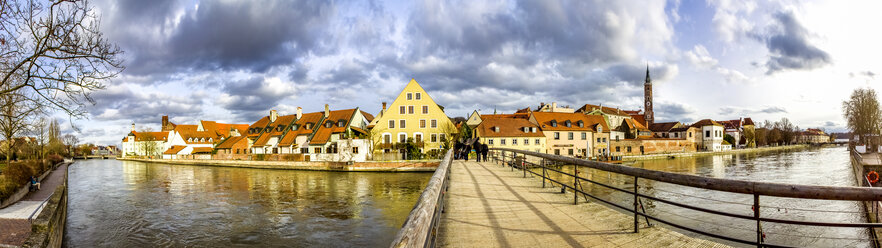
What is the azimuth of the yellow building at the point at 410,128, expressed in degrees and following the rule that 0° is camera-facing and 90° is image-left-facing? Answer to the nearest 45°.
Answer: approximately 0°
